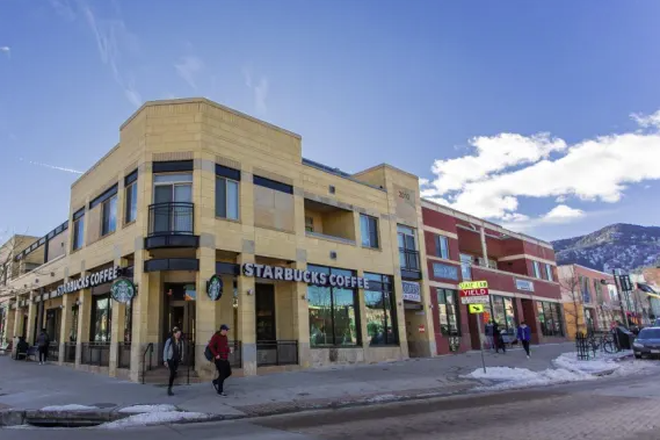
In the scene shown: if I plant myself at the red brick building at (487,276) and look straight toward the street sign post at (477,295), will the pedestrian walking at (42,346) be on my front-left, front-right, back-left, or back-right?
front-right

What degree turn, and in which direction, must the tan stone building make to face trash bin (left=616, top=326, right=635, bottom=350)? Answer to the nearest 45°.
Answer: approximately 90° to its left

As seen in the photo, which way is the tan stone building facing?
toward the camera

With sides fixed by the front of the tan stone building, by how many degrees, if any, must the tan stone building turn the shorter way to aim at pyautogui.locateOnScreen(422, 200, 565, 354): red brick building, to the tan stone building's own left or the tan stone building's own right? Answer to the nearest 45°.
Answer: approximately 135° to the tan stone building's own left

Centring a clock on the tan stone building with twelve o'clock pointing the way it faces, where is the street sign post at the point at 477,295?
The street sign post is roughly at 10 o'clock from the tan stone building.

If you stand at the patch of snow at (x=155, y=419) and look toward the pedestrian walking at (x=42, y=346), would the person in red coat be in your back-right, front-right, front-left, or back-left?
front-right

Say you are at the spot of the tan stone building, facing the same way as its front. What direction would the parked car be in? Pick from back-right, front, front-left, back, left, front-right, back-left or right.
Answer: left

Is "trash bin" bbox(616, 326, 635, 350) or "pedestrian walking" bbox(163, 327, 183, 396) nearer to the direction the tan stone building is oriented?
the pedestrian walking

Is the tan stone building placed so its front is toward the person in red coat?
yes

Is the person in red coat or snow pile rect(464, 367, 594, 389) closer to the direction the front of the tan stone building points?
the person in red coat

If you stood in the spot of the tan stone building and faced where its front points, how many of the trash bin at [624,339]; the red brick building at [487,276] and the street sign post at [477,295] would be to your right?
0

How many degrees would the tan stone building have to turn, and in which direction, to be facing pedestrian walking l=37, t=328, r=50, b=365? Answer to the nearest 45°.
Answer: approximately 135° to its right
